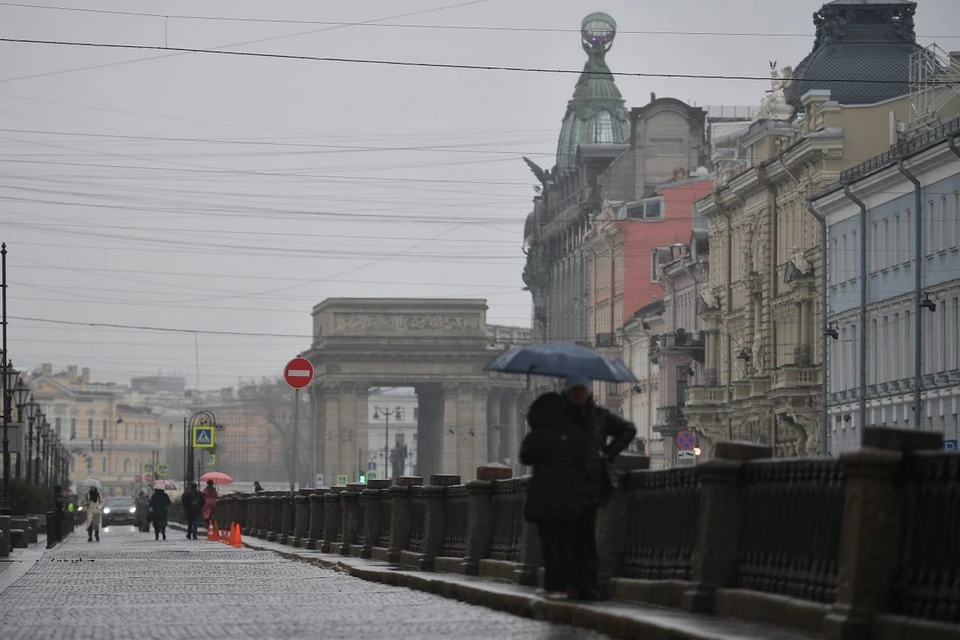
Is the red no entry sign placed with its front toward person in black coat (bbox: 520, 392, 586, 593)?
yes

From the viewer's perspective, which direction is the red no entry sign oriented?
toward the camera

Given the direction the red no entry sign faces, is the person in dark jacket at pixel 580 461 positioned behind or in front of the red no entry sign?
in front
